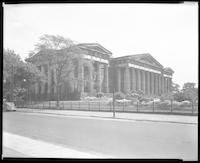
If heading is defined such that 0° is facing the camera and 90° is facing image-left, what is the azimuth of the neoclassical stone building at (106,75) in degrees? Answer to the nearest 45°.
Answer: approximately 315°
